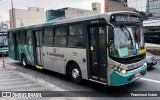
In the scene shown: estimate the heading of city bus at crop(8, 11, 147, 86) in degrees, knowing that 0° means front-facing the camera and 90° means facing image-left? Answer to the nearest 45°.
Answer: approximately 315°

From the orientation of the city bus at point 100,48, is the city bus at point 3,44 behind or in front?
behind
